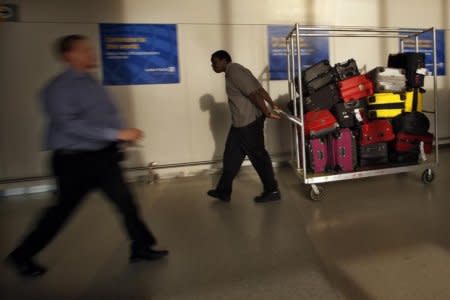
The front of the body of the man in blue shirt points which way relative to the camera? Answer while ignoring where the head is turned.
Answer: to the viewer's right

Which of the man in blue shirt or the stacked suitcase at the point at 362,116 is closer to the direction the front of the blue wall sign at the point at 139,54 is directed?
the man in blue shirt

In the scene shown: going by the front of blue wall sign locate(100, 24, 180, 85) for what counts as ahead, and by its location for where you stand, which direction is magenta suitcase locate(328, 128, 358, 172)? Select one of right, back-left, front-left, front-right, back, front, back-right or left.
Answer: front-left

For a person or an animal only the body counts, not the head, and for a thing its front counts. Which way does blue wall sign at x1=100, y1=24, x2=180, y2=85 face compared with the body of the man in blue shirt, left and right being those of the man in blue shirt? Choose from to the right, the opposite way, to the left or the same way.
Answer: to the right

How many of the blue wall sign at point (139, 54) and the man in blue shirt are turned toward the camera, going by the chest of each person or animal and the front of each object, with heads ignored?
1

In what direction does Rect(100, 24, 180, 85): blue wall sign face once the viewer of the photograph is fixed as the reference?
facing the viewer

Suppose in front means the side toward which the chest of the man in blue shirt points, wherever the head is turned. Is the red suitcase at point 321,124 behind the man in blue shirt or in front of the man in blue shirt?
in front

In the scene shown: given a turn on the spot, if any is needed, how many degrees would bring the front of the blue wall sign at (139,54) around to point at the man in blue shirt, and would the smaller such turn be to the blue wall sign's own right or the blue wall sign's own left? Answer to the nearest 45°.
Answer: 0° — it already faces them

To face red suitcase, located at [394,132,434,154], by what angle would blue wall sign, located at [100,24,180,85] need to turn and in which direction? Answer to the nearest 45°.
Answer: approximately 45° to its left

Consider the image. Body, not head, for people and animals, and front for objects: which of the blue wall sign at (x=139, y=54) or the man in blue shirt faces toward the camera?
the blue wall sign
